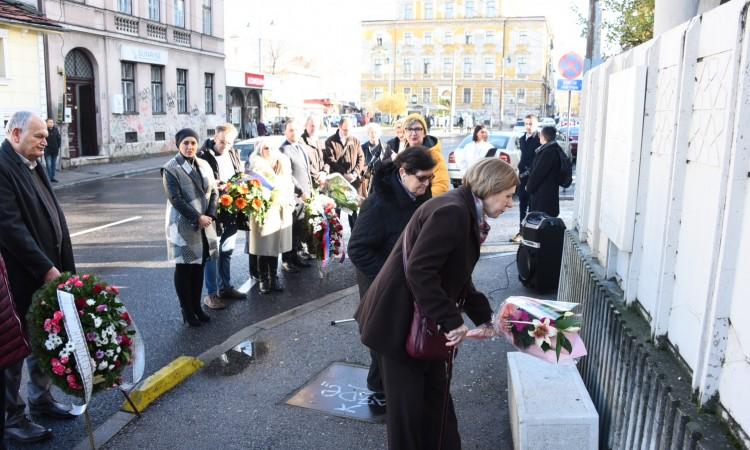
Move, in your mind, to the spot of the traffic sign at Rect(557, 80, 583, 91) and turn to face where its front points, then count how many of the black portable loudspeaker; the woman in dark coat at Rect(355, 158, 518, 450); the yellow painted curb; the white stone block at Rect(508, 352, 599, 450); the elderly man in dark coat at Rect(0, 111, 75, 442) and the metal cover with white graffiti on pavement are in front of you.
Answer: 6

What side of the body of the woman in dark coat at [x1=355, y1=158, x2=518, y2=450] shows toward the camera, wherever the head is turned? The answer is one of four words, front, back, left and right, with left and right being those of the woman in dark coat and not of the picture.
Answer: right

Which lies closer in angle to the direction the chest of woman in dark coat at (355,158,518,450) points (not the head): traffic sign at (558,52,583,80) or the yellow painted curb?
the traffic sign

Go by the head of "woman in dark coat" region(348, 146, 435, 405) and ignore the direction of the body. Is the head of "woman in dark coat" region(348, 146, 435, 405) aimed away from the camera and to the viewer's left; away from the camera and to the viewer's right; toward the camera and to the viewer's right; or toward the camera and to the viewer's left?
toward the camera and to the viewer's right

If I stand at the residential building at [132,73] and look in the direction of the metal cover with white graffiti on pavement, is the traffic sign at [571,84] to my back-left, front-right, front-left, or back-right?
front-left

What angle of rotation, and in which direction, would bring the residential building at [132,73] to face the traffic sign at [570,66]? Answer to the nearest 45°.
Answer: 0° — it already faces it

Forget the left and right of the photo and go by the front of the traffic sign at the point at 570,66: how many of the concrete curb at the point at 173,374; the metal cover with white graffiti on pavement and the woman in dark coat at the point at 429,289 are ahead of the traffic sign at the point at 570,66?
3

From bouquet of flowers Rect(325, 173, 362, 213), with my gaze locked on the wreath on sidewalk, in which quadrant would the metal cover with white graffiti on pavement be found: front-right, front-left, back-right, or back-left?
front-left

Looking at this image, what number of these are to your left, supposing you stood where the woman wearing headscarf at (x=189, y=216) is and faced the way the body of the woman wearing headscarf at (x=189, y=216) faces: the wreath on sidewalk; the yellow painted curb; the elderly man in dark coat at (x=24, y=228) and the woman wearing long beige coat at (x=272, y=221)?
1

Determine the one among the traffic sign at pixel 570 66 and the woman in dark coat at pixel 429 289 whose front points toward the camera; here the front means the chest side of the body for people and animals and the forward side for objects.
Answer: the traffic sign

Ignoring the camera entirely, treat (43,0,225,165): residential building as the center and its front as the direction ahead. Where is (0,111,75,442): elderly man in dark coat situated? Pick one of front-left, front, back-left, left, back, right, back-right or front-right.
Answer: front-right

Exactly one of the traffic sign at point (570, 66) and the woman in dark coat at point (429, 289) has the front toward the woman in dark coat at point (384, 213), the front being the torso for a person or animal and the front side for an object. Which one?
the traffic sign

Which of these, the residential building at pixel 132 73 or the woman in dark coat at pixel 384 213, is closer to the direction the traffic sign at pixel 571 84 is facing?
the woman in dark coat

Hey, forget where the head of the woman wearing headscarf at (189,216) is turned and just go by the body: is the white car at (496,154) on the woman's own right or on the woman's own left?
on the woman's own left

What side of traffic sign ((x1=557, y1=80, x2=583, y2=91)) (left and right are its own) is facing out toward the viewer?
front
